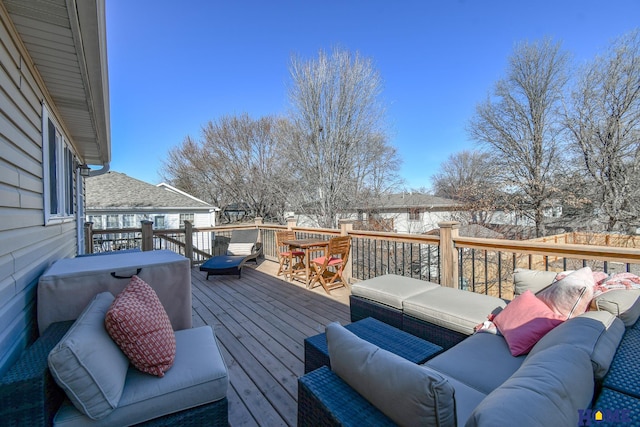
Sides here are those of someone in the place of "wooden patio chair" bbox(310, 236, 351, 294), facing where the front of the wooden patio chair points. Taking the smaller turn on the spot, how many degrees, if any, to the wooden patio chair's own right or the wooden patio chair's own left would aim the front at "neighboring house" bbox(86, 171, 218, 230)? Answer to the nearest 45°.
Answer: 0° — it already faces it

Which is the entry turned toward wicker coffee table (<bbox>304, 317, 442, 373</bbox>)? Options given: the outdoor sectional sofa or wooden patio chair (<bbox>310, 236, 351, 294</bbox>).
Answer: the outdoor sectional sofa

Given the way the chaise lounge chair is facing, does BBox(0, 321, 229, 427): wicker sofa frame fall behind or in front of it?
in front

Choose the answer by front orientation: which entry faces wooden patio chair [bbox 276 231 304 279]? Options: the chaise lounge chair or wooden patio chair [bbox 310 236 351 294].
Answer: wooden patio chair [bbox 310 236 351 294]

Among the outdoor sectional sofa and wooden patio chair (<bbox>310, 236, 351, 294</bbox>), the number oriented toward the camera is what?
0

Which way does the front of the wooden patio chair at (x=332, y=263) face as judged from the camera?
facing away from the viewer and to the left of the viewer

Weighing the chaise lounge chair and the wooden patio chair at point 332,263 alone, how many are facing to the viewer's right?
0

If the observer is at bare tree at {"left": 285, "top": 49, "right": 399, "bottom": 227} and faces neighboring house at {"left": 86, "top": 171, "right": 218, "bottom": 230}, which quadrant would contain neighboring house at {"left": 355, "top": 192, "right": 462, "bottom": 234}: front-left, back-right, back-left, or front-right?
back-right

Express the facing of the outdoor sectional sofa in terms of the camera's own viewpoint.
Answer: facing away from the viewer and to the left of the viewer
